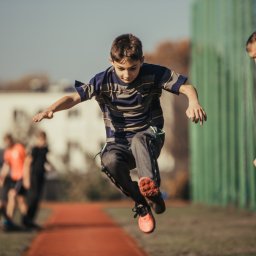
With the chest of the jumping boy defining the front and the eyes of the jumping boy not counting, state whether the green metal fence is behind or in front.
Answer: behind

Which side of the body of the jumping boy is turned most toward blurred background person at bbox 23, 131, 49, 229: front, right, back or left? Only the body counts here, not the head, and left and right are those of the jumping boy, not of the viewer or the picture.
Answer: back

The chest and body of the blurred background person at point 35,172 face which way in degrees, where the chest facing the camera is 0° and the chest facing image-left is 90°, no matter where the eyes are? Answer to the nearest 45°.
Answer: approximately 315°

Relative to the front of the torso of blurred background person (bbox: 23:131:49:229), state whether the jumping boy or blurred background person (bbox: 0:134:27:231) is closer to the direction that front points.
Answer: the jumping boy

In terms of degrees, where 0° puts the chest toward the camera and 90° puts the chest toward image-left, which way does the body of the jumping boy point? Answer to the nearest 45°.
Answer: approximately 0°

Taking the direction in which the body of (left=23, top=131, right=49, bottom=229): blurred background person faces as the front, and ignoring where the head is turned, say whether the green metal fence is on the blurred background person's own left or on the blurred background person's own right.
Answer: on the blurred background person's own left

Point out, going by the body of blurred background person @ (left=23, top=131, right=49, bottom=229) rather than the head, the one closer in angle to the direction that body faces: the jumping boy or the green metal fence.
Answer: the jumping boy
